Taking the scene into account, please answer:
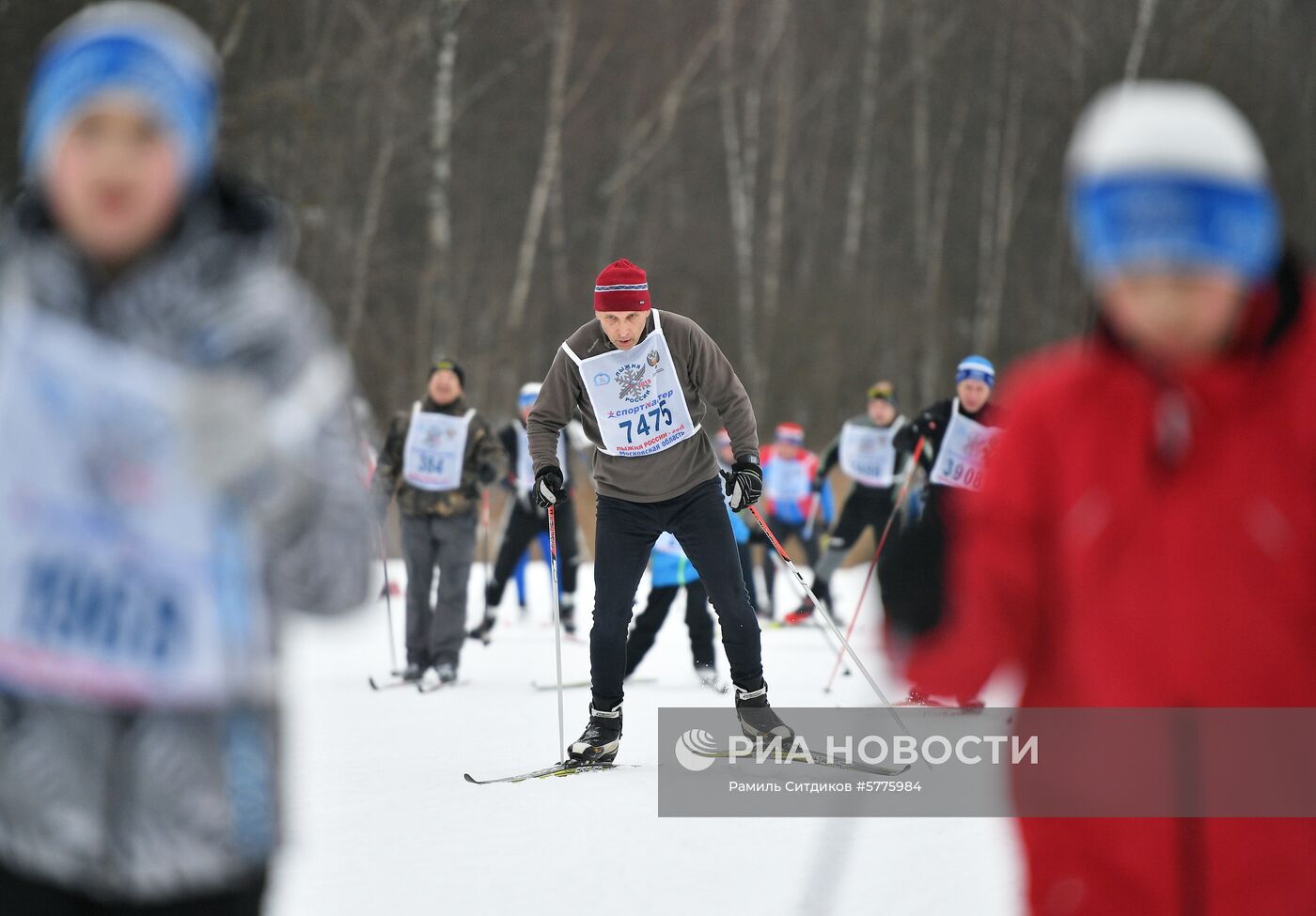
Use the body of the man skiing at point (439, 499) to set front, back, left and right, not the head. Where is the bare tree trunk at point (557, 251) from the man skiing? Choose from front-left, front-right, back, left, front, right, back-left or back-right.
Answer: back

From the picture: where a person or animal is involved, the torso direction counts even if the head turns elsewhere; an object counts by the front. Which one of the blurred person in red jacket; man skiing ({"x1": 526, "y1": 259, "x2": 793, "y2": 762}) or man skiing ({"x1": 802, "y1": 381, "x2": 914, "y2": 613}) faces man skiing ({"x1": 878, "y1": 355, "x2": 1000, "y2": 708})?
man skiing ({"x1": 802, "y1": 381, "x2": 914, "y2": 613})

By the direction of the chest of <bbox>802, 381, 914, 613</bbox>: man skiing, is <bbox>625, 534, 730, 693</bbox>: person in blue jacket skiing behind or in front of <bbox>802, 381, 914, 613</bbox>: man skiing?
in front

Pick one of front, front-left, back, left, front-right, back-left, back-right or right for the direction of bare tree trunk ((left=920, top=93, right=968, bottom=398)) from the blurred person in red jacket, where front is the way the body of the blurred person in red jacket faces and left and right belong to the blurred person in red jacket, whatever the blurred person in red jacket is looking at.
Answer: back

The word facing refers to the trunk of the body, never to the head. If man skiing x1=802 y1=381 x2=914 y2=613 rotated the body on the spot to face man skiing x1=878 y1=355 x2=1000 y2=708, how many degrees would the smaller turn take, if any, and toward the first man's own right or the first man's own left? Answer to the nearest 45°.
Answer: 0° — they already face them

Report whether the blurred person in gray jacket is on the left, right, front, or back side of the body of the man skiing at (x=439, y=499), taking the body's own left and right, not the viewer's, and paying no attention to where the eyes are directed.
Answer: front

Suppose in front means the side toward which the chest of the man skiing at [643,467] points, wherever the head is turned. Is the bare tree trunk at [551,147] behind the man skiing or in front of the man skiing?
behind

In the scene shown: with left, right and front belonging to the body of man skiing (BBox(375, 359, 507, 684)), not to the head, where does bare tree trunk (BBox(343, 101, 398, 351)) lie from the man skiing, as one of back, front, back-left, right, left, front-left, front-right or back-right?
back

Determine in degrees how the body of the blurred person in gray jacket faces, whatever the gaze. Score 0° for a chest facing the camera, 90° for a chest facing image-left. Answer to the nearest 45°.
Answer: approximately 0°

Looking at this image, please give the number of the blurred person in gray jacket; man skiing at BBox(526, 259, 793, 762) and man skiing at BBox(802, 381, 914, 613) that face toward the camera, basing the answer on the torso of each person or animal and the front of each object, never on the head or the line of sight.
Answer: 3
